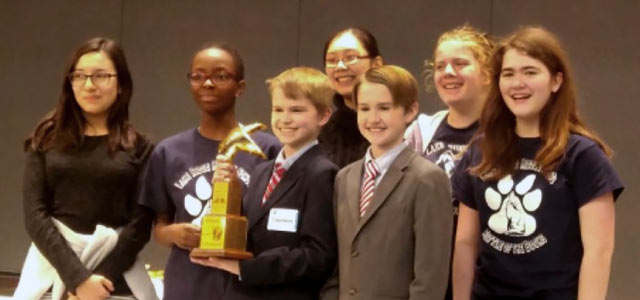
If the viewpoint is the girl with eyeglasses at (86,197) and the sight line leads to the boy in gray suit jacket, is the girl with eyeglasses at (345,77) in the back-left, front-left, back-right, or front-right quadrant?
front-left

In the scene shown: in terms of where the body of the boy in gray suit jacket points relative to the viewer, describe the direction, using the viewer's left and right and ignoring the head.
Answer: facing the viewer and to the left of the viewer

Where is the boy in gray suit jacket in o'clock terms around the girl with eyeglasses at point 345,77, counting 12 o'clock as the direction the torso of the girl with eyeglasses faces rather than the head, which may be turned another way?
The boy in gray suit jacket is roughly at 10 o'clock from the girl with eyeglasses.

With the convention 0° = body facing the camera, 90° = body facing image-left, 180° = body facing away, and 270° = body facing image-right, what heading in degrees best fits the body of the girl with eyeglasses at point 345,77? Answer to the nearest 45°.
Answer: approximately 45°

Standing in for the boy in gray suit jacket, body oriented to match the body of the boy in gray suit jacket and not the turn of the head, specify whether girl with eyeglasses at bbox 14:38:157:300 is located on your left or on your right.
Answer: on your right

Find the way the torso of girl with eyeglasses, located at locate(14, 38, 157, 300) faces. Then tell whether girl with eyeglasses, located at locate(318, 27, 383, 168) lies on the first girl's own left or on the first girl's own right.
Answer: on the first girl's own left

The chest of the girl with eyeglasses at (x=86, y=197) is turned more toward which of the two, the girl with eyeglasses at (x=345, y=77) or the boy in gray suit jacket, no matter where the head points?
the boy in gray suit jacket

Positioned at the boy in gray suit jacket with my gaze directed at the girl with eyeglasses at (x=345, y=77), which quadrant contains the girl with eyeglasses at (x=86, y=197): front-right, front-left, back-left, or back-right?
front-left

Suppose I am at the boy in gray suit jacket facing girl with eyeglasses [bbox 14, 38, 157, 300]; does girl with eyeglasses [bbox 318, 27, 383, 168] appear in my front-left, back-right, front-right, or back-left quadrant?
front-right

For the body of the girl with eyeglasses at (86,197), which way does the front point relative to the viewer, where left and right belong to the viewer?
facing the viewer

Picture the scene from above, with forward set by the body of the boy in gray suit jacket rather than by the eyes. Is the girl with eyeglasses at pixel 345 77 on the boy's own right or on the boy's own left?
on the boy's own right

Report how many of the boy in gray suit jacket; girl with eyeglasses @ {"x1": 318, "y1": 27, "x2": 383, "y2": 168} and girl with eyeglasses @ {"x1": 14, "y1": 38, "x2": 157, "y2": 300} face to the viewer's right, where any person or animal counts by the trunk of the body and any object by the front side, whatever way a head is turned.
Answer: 0
